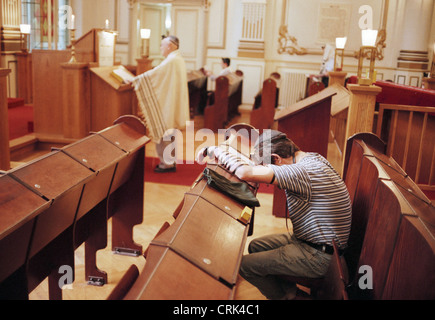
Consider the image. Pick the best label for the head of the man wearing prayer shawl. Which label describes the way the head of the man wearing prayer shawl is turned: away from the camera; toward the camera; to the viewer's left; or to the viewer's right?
to the viewer's left

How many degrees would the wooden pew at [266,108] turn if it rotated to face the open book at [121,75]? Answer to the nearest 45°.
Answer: approximately 45° to its left

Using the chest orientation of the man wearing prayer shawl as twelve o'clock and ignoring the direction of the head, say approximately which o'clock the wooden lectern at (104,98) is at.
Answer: The wooden lectern is roughly at 1 o'clock from the man wearing prayer shawl.

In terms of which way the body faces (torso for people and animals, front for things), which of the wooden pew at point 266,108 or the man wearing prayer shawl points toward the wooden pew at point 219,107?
the wooden pew at point 266,108

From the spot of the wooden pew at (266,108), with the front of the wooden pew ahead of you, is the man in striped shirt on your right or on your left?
on your left

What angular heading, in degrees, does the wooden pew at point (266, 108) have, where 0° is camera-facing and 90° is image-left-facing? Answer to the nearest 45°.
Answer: approximately 90°

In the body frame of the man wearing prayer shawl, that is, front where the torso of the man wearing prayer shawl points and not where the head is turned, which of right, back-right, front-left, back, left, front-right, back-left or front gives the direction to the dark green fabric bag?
left

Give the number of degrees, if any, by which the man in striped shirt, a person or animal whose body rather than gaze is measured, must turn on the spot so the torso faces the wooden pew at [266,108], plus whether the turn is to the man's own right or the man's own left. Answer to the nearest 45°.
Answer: approximately 90° to the man's own right

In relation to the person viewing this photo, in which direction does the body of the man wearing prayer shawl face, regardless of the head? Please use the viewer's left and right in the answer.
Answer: facing to the left of the viewer

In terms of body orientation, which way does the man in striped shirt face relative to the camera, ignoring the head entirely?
to the viewer's left

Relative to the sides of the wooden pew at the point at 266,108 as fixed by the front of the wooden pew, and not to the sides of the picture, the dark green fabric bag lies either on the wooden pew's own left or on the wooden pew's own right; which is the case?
on the wooden pew's own left

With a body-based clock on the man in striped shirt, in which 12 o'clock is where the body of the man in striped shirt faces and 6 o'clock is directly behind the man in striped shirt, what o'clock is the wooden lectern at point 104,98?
The wooden lectern is roughly at 2 o'clock from the man in striped shirt.
